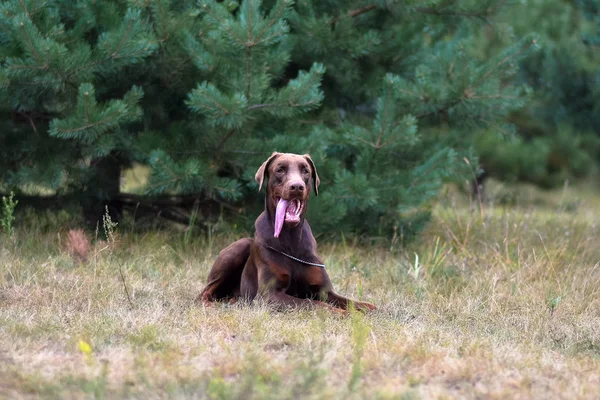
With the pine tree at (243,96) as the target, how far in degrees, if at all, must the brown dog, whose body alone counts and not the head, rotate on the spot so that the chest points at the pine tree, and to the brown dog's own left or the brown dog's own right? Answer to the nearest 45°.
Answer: approximately 135° to the brown dog's own left

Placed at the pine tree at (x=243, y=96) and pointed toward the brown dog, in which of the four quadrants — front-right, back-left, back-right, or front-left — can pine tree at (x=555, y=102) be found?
back-left

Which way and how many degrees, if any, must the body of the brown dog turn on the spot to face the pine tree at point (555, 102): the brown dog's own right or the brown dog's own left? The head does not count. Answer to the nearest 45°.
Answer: approximately 90° to the brown dog's own left

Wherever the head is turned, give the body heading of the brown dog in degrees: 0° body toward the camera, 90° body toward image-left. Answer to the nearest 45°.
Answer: approximately 315°
